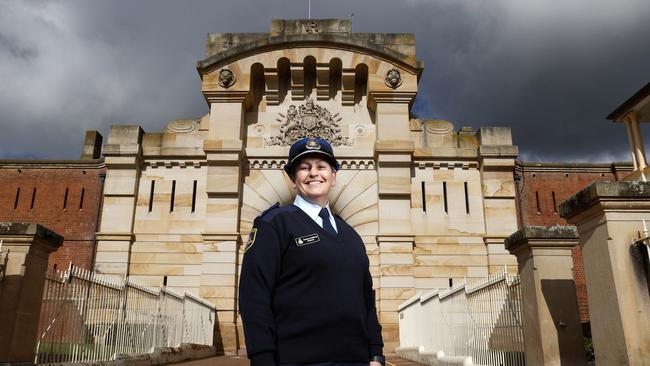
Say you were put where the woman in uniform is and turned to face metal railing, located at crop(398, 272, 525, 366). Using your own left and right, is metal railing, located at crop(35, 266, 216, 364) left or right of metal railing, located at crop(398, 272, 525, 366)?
left

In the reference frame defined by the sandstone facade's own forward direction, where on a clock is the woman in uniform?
The woman in uniform is roughly at 12 o'clock from the sandstone facade.

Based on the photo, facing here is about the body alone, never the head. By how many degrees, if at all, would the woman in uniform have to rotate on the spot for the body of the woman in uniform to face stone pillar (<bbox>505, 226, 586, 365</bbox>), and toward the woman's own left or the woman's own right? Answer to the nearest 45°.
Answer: approximately 90° to the woman's own left

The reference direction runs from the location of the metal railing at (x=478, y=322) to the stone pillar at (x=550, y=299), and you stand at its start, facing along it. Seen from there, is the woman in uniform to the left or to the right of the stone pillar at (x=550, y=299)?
right

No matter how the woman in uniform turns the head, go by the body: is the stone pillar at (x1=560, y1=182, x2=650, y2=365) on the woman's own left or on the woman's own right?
on the woman's own left

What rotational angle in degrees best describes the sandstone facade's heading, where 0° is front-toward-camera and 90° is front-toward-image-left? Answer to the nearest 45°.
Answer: approximately 0°

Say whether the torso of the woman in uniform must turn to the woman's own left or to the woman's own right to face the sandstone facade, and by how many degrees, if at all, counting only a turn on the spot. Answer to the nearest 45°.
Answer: approximately 135° to the woman's own left

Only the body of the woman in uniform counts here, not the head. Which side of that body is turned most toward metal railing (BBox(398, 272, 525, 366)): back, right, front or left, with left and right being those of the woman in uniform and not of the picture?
left

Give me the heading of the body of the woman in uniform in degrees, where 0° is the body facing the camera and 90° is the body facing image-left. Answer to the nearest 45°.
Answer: approximately 315°
